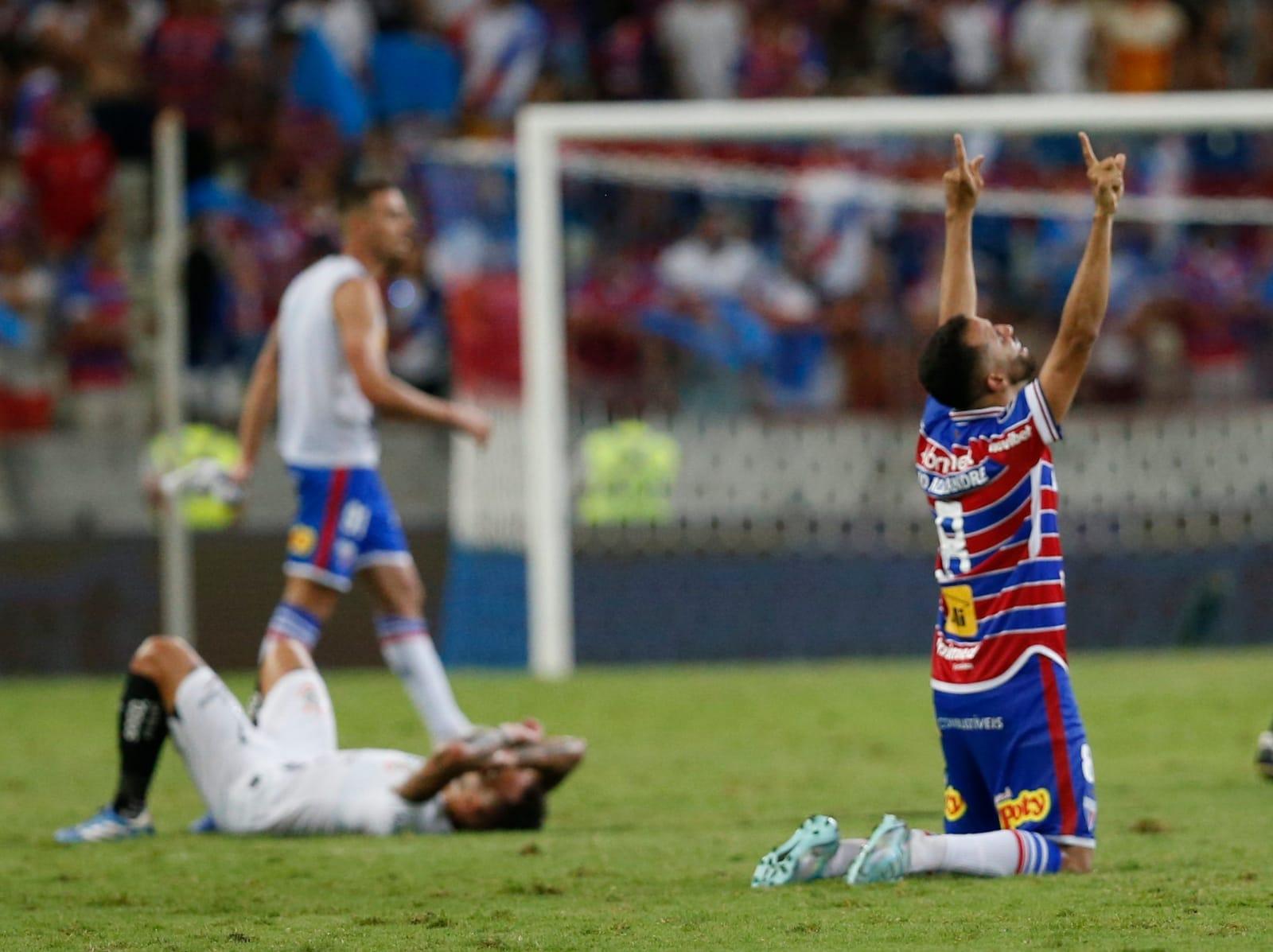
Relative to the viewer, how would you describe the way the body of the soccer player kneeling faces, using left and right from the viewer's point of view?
facing away from the viewer and to the right of the viewer

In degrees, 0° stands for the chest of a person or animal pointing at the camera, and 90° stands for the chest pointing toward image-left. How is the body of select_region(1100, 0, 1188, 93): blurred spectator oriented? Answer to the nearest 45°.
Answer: approximately 0°

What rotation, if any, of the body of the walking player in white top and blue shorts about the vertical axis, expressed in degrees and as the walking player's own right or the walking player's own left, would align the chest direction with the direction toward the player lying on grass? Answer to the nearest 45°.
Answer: approximately 90° to the walking player's own right

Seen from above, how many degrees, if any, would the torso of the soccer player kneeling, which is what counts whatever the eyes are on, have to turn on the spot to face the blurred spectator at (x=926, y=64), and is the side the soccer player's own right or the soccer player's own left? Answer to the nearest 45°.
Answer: approximately 45° to the soccer player's own left

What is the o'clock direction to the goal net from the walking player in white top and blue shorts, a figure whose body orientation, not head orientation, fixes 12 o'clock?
The goal net is roughly at 10 o'clock from the walking player in white top and blue shorts.

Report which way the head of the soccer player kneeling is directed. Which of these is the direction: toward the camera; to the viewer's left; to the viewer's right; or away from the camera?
to the viewer's right

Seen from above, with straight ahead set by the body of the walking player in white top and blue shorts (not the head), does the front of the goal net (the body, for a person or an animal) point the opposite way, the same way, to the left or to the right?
to the right

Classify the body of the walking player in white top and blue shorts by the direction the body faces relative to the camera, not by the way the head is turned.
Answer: to the viewer's right

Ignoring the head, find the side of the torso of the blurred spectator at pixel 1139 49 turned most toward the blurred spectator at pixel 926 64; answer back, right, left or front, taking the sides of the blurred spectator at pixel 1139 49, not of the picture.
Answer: right

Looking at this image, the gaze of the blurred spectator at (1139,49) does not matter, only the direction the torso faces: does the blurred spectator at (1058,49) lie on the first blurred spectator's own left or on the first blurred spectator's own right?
on the first blurred spectator's own right

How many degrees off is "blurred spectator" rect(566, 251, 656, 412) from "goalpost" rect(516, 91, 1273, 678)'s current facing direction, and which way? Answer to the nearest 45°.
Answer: approximately 180°

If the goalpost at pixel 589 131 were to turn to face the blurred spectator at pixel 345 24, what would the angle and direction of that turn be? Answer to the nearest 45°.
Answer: approximately 135° to its right

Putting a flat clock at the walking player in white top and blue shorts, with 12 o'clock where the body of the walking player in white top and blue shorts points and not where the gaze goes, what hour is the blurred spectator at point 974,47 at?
The blurred spectator is roughly at 10 o'clock from the walking player in white top and blue shorts.

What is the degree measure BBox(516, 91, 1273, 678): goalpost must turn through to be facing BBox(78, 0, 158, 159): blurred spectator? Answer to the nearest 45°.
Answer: approximately 135° to its right

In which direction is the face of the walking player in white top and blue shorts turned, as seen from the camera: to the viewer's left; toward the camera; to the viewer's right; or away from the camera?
to the viewer's right
